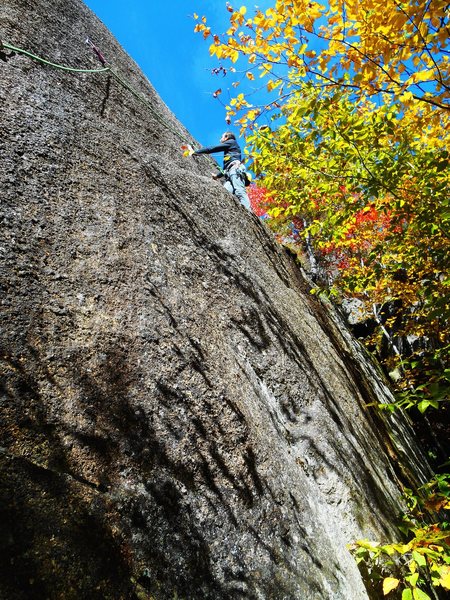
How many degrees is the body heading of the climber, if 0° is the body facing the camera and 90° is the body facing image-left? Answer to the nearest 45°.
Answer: approximately 90°

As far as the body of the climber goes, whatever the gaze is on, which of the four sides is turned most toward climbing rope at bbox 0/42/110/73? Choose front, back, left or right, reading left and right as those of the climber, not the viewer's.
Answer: front
